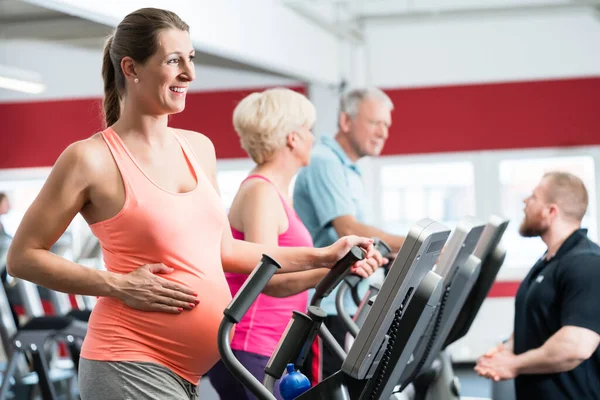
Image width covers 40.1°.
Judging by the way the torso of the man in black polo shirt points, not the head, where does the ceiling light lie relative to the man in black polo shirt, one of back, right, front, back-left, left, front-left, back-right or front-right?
front-right

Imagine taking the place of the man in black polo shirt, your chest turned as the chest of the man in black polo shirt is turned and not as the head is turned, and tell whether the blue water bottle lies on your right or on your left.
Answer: on your left

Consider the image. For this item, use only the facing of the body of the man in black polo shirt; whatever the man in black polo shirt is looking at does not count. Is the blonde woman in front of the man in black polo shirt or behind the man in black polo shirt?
in front

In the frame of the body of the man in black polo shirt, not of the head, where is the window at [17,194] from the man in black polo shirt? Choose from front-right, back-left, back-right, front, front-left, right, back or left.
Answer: front-right

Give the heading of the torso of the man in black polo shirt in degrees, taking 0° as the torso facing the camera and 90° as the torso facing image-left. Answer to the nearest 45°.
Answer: approximately 90°

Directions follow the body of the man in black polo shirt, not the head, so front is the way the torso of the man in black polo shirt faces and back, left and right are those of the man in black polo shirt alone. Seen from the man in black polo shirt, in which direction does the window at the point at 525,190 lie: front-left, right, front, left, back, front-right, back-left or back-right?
right

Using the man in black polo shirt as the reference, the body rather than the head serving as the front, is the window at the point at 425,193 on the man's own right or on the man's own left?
on the man's own right

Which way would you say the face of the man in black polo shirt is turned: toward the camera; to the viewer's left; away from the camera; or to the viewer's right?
to the viewer's left

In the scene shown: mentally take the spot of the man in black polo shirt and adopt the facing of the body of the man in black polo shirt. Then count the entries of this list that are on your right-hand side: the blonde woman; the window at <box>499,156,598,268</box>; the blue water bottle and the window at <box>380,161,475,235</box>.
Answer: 2

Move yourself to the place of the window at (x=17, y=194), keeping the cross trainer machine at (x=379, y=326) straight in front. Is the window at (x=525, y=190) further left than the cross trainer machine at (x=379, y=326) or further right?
left
